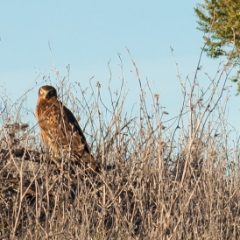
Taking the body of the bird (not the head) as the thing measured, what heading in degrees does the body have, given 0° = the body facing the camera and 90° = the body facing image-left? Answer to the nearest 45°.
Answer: approximately 45°
